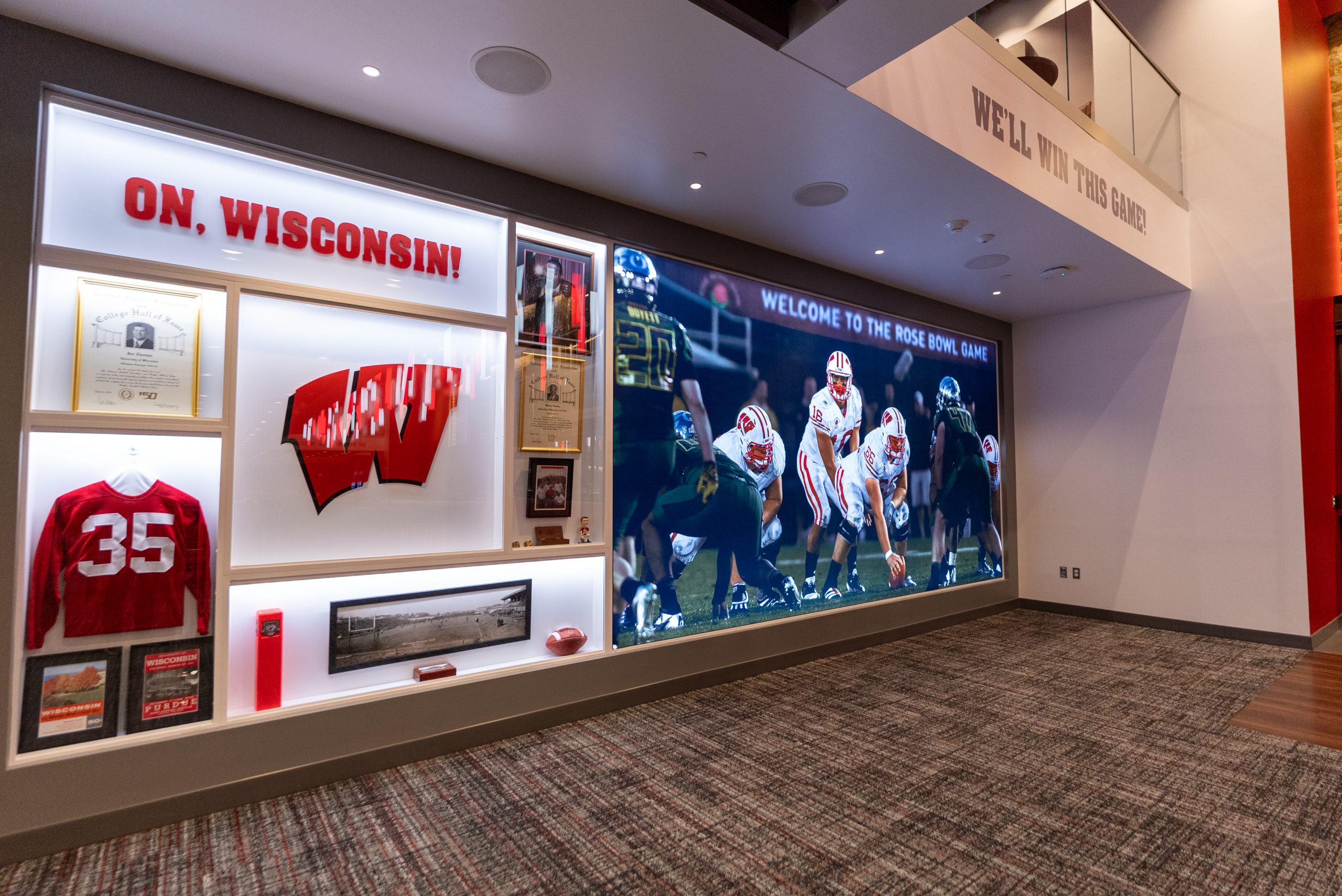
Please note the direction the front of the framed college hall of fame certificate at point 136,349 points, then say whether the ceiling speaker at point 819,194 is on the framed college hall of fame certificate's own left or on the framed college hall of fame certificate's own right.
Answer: on the framed college hall of fame certificate's own left

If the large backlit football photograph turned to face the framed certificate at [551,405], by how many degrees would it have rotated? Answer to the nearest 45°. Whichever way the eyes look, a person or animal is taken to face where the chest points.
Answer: approximately 90° to its right

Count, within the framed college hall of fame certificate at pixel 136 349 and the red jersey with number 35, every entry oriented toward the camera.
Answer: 2

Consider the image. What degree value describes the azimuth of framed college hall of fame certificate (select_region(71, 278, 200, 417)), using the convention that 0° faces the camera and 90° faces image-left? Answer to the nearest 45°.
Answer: approximately 0°

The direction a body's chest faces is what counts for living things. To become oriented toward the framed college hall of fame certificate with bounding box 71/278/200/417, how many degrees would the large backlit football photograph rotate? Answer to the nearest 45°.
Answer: approximately 90° to its right

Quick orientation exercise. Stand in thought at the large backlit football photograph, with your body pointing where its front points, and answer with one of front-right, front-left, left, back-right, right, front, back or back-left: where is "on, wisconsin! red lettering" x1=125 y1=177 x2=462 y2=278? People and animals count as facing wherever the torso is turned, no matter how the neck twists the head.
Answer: right

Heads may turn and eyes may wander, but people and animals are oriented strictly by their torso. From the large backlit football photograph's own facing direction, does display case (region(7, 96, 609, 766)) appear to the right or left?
on its right

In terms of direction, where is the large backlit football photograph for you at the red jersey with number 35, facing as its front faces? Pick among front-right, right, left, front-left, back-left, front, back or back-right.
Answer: left

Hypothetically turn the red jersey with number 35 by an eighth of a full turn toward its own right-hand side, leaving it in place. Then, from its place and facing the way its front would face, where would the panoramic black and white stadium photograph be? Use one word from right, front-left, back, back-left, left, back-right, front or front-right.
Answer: back-left

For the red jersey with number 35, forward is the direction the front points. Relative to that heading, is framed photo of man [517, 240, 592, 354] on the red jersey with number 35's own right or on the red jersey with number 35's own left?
on the red jersey with number 35's own left
